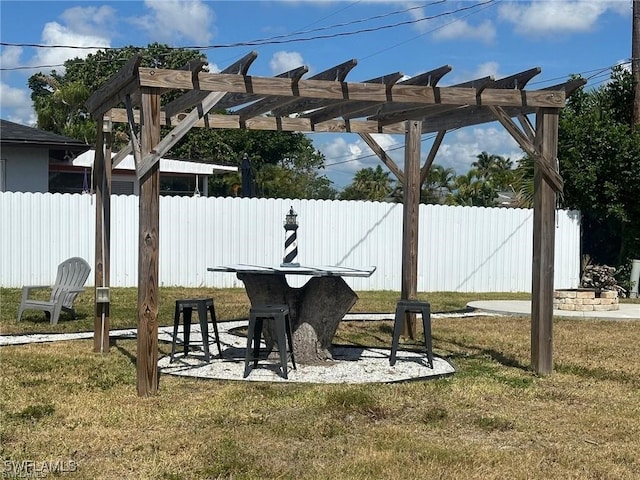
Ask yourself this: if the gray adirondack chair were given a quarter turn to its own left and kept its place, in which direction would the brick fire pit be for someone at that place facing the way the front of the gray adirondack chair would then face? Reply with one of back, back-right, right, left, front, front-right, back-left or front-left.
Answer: front-left

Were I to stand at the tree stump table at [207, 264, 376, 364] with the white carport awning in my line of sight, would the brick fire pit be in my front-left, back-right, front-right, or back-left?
front-right

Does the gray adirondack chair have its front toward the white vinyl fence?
no

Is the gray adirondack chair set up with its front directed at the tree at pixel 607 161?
no

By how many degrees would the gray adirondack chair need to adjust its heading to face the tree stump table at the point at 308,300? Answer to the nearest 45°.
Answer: approximately 90° to its left

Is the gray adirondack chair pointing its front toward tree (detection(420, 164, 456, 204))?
no

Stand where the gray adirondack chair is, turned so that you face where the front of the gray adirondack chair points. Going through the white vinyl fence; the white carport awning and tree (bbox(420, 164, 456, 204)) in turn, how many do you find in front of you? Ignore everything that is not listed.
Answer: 0

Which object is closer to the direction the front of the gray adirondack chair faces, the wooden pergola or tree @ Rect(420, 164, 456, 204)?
the wooden pergola

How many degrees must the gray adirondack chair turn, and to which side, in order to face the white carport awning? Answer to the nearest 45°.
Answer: approximately 135° to its right

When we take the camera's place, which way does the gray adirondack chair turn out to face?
facing the viewer and to the left of the viewer

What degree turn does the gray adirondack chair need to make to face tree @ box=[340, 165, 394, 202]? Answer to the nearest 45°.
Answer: approximately 180°

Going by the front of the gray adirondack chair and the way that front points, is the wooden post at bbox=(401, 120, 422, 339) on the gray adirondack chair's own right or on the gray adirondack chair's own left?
on the gray adirondack chair's own left
